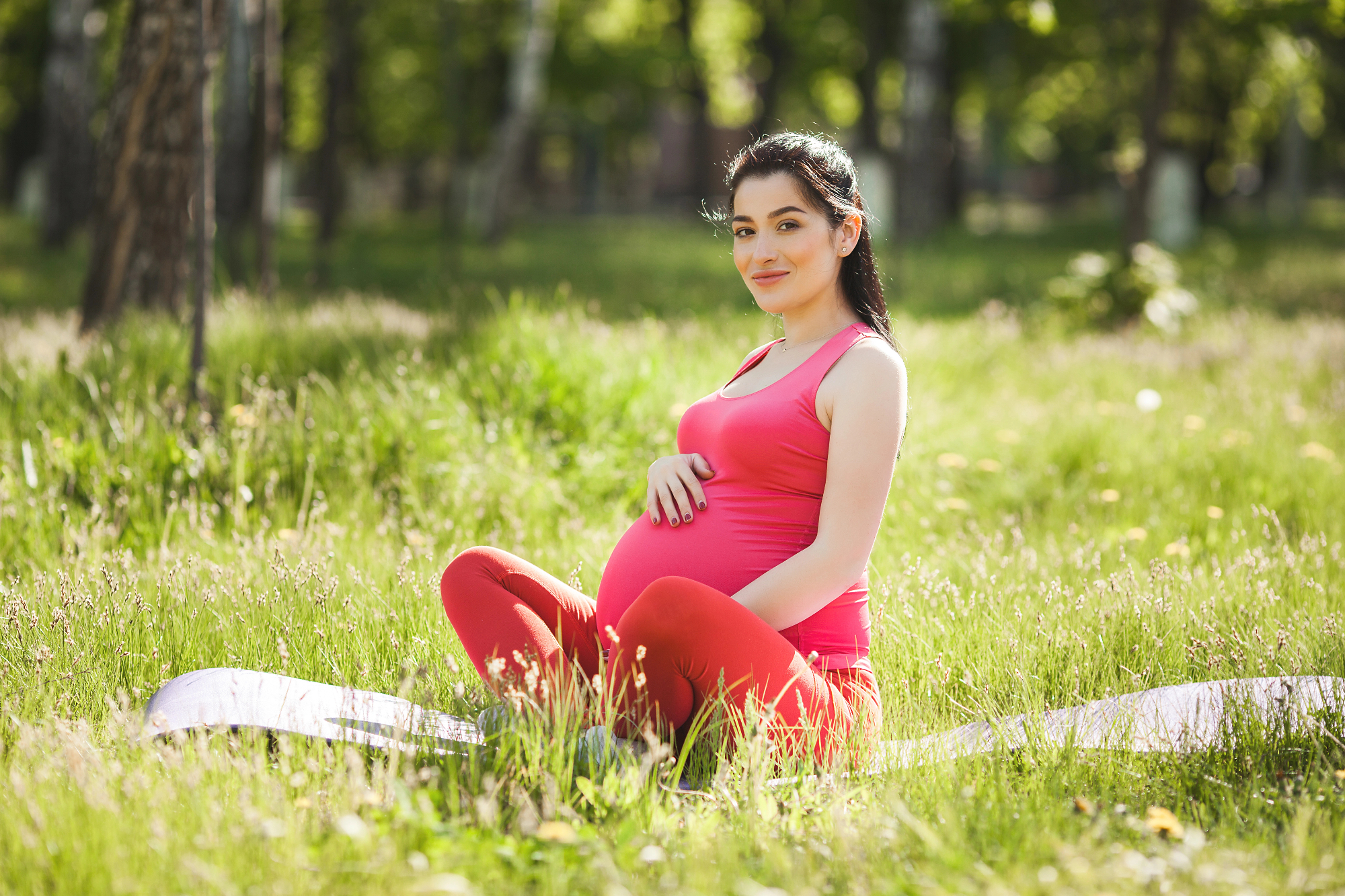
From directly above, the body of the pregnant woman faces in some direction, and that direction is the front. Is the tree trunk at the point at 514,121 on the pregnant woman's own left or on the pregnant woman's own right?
on the pregnant woman's own right

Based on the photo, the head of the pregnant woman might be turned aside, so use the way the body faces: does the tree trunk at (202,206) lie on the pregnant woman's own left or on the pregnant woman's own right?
on the pregnant woman's own right

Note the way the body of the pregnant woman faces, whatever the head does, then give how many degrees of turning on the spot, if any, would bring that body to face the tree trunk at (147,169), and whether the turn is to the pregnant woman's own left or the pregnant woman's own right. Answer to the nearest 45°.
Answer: approximately 90° to the pregnant woman's own right

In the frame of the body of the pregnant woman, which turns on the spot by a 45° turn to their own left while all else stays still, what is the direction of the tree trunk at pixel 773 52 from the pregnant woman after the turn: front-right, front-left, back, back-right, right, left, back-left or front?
back

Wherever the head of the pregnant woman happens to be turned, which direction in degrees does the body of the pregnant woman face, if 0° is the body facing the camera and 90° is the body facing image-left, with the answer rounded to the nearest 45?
approximately 45°

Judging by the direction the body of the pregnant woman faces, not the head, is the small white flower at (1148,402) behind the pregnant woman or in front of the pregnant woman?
behind

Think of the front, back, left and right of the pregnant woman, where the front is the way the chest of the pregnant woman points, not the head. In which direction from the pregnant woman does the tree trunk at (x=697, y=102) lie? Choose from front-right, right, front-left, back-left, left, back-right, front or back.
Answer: back-right

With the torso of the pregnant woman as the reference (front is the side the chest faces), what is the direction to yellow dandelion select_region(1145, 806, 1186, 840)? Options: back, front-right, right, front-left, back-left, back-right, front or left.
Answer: left
